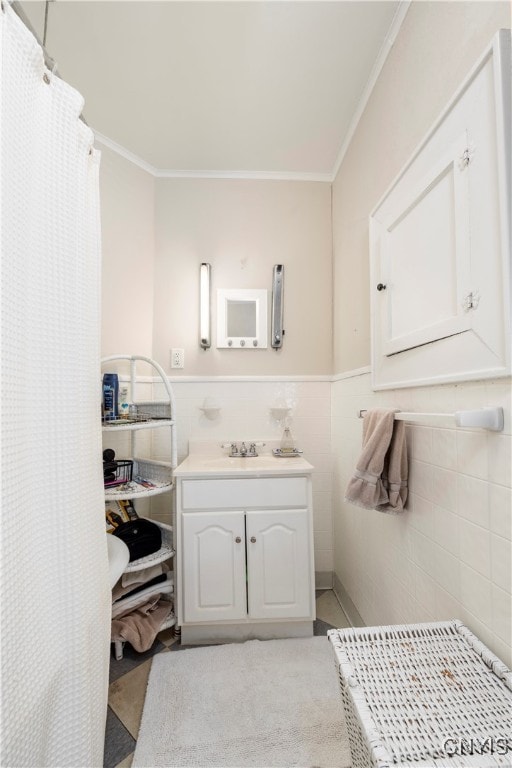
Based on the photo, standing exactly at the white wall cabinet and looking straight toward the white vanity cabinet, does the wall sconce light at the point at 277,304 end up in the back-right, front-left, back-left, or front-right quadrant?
front-right

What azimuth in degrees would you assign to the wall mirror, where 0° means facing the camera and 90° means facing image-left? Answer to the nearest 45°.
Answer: approximately 0°

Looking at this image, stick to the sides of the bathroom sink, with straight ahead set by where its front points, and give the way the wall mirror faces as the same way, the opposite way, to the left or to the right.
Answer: the same way

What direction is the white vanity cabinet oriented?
toward the camera

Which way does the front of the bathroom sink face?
toward the camera

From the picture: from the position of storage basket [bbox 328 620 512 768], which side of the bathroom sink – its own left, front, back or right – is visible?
front
